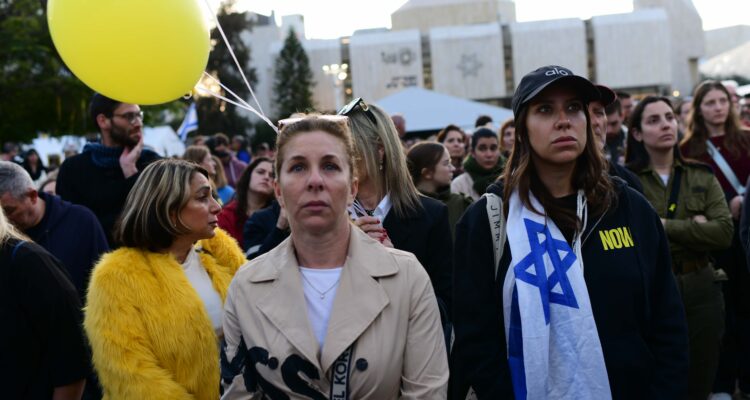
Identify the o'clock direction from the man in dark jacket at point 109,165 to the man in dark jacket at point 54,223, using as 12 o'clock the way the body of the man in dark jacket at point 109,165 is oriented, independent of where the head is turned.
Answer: the man in dark jacket at point 54,223 is roughly at 2 o'clock from the man in dark jacket at point 109,165.

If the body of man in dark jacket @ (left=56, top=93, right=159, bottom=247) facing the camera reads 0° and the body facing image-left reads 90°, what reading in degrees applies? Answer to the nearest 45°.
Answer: approximately 315°

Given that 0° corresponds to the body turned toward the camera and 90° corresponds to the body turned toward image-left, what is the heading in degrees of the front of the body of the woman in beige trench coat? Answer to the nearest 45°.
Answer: approximately 0°

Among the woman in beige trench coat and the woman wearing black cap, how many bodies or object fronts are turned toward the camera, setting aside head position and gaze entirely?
2

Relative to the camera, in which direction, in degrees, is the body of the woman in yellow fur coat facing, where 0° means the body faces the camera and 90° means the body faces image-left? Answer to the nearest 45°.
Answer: approximately 315°

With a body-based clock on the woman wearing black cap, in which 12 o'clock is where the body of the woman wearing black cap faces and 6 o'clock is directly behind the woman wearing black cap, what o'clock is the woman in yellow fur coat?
The woman in yellow fur coat is roughly at 3 o'clock from the woman wearing black cap.

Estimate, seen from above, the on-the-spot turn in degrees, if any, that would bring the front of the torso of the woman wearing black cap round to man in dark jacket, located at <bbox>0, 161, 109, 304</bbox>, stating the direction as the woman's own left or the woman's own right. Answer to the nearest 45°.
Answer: approximately 90° to the woman's own right

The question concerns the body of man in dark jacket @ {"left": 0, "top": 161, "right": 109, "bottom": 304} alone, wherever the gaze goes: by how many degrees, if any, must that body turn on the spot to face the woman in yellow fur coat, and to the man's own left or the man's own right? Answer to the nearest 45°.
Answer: approximately 45° to the man's own left

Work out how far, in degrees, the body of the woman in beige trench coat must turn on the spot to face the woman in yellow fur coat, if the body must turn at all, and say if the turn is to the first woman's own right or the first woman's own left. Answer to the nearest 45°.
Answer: approximately 135° to the first woman's own right

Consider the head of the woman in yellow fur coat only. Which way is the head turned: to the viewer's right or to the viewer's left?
to the viewer's right

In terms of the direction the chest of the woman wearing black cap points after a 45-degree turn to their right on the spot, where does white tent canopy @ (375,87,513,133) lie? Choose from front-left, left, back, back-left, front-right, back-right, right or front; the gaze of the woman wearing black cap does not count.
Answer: back-right

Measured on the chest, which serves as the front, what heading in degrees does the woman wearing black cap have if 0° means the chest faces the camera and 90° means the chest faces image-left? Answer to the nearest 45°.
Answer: approximately 0°
